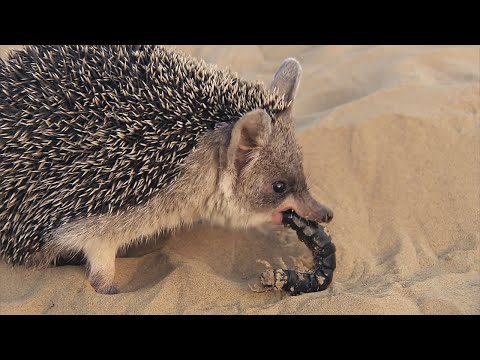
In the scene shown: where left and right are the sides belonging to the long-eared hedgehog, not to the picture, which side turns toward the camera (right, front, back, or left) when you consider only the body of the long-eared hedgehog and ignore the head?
right
